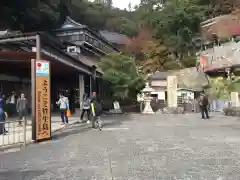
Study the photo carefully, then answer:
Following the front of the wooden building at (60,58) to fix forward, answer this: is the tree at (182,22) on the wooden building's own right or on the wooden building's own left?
on the wooden building's own left

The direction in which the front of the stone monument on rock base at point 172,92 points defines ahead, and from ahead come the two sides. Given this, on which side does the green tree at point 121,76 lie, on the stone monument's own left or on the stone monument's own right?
on the stone monument's own right

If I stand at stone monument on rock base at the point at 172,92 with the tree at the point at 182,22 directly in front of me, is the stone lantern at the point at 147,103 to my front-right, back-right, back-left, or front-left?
back-left

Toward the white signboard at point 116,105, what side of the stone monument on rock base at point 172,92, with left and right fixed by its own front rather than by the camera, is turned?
right

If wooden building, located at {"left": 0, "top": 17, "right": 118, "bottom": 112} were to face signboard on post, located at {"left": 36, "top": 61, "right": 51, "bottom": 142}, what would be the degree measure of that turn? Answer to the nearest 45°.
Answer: approximately 45° to its right

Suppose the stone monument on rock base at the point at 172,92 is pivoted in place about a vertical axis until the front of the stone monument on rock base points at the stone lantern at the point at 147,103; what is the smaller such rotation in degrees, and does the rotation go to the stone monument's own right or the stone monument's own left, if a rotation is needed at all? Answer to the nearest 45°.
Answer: approximately 90° to the stone monument's own right

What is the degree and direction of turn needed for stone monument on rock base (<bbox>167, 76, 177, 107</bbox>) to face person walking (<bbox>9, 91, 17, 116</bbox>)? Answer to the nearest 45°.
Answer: approximately 45° to its right

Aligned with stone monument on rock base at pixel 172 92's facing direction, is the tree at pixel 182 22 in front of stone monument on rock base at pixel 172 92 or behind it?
behind

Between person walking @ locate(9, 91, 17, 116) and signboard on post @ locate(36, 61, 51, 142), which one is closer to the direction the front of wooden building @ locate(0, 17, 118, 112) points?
the signboard on post

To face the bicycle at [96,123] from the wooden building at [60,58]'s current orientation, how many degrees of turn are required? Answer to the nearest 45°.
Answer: approximately 45° to its right

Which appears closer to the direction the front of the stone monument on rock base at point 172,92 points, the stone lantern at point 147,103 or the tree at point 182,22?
the stone lantern
